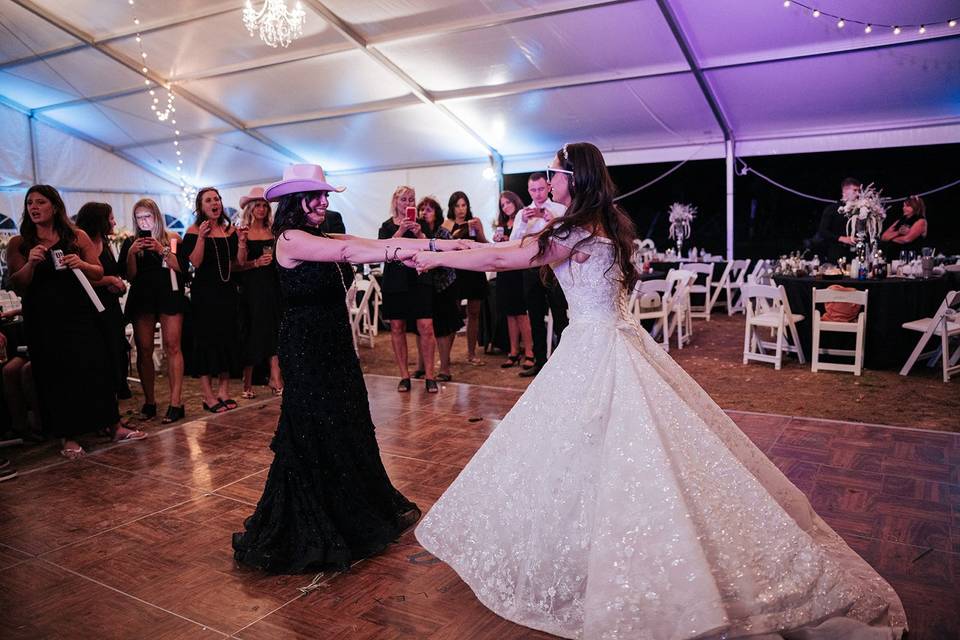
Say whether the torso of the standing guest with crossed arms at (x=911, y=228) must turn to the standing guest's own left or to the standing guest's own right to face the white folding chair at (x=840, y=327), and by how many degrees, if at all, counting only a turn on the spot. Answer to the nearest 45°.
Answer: approximately 45° to the standing guest's own left

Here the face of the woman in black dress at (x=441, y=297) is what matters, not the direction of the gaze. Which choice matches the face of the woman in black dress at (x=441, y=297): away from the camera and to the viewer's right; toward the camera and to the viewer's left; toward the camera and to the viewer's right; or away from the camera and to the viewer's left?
toward the camera and to the viewer's left

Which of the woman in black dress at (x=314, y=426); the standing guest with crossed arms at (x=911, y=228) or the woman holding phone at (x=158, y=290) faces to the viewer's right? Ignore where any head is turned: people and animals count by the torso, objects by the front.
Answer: the woman in black dress

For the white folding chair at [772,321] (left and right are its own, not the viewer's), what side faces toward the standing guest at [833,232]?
front

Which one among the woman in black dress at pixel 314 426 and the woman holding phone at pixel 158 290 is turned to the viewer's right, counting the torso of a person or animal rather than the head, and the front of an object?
the woman in black dress

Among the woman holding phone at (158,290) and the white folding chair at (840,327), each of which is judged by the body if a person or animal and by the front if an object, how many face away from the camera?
1

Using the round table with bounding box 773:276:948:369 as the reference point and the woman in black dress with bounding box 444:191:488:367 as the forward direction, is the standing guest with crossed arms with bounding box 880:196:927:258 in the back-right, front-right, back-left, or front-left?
back-right

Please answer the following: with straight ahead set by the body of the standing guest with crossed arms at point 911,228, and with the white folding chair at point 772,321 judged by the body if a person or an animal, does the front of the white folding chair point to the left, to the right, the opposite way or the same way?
the opposite way

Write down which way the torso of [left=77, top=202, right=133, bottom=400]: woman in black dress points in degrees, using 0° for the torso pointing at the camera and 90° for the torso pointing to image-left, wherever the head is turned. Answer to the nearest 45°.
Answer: approximately 270°

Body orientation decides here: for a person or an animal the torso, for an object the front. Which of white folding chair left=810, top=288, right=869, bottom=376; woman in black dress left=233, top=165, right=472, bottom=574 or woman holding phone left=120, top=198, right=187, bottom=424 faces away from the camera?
the white folding chair

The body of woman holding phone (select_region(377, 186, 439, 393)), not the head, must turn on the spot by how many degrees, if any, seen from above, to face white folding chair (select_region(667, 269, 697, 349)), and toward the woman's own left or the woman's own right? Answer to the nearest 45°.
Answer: approximately 135° to the woman's own left

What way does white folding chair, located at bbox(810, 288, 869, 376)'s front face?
away from the camera
